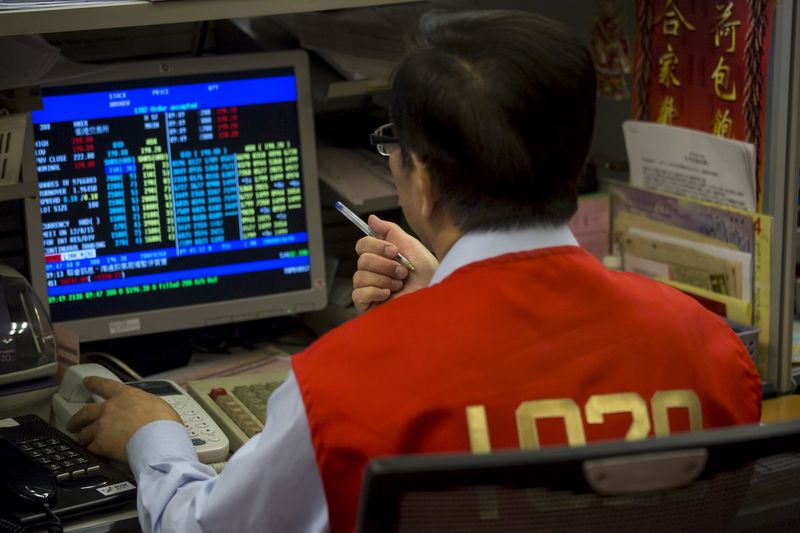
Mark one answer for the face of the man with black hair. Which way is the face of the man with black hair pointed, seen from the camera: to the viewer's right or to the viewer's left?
to the viewer's left

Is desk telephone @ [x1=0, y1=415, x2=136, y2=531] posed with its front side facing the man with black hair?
yes

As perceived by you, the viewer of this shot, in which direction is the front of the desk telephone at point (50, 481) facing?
facing the viewer and to the right of the viewer

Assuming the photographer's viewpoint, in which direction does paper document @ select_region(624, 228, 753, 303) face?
facing the viewer and to the left of the viewer

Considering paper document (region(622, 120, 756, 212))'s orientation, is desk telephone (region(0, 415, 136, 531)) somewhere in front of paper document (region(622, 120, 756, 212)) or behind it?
in front

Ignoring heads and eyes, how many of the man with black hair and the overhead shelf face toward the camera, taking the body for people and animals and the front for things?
1

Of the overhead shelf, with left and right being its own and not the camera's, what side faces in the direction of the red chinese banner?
left

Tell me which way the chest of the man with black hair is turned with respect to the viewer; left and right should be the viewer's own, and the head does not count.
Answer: facing away from the viewer and to the left of the viewer

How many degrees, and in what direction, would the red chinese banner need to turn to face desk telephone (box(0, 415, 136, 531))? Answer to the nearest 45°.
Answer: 0° — it already faces it

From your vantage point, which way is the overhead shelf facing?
toward the camera

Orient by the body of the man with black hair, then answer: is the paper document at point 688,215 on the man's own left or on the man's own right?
on the man's own right
